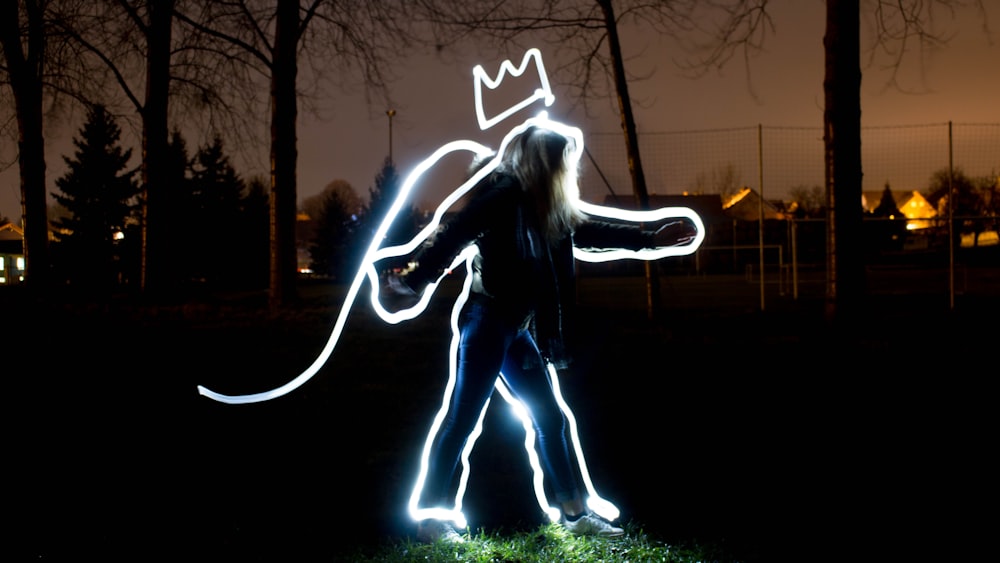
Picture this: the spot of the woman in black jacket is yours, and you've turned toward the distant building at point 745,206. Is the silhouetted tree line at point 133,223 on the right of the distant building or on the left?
left

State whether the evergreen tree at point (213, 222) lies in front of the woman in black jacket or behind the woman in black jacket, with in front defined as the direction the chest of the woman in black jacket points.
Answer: behind

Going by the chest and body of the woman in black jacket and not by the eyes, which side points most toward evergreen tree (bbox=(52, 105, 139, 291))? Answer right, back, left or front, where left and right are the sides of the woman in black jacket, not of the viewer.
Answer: back

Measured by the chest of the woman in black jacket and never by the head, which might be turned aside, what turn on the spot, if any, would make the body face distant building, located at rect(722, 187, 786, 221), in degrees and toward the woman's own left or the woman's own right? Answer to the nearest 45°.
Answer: approximately 135° to the woman's own left
